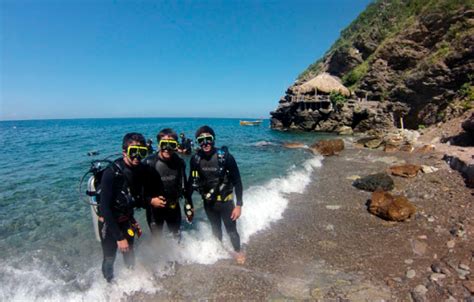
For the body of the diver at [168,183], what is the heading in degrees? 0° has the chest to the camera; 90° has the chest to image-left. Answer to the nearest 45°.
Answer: approximately 0°

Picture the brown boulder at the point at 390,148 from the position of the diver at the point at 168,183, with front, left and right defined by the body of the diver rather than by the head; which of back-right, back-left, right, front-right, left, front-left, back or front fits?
back-left

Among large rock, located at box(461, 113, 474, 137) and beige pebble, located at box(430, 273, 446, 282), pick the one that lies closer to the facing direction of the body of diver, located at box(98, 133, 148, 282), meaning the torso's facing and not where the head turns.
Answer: the beige pebble

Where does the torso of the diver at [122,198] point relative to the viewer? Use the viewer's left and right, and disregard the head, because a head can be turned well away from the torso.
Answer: facing the viewer and to the right of the viewer

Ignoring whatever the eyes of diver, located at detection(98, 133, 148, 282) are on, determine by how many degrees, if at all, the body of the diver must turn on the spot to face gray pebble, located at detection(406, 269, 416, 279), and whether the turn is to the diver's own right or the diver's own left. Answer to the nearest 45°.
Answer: approximately 45° to the diver's own left

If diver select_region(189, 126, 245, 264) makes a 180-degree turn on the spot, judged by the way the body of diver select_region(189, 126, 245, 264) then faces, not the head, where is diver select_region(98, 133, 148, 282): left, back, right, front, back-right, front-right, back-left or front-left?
back-left

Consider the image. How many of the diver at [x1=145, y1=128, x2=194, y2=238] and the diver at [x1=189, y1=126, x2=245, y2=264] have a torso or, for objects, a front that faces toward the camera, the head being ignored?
2

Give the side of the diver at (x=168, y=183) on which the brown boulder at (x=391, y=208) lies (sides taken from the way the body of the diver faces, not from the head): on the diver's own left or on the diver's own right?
on the diver's own left

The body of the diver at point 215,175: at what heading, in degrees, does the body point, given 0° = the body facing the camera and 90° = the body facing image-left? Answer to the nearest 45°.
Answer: approximately 0°

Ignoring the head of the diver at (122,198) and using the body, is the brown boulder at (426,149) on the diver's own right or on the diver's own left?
on the diver's own left

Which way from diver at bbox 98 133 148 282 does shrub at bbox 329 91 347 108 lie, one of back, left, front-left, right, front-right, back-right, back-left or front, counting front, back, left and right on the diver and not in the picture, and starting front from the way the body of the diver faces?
left

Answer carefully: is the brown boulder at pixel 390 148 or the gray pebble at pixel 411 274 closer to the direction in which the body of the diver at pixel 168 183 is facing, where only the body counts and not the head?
the gray pebble

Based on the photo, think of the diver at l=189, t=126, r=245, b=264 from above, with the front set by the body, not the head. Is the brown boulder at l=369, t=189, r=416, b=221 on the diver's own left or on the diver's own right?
on the diver's own left

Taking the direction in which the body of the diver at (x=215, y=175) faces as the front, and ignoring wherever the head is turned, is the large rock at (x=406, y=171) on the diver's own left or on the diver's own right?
on the diver's own left
